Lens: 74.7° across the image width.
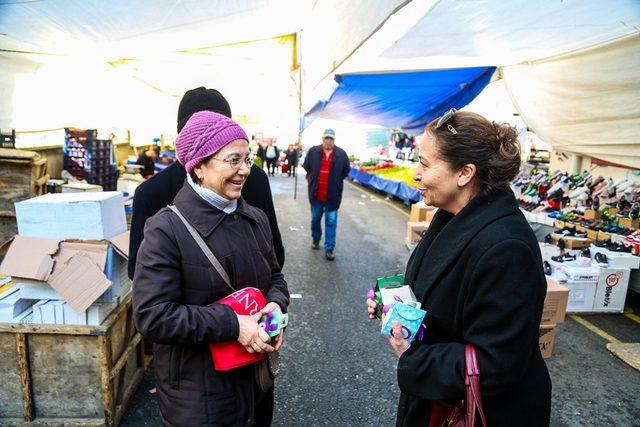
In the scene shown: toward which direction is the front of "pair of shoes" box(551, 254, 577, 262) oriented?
to the viewer's left

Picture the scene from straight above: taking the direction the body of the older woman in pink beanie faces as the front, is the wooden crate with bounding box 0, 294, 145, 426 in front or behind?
behind

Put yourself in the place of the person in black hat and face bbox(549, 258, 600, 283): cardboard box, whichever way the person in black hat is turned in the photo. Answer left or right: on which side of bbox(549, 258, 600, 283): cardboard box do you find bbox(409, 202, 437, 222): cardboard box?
left

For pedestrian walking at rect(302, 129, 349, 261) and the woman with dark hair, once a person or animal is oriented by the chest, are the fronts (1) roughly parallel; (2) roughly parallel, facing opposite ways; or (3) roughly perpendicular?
roughly perpendicular

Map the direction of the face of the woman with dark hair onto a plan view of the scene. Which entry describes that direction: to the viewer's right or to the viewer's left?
to the viewer's left

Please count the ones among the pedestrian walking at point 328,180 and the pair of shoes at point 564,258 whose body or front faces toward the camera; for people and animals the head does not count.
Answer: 1

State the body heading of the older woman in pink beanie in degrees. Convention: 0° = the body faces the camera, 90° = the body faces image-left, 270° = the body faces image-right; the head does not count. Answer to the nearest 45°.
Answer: approximately 315°

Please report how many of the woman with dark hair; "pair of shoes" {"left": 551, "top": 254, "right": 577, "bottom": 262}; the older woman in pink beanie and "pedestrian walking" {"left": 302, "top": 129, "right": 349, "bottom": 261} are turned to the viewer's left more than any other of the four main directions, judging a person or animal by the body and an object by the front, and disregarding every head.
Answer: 2

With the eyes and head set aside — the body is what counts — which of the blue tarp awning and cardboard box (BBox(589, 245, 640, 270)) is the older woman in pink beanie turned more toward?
the cardboard box

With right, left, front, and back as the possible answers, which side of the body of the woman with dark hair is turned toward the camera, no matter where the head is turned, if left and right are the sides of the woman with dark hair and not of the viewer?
left

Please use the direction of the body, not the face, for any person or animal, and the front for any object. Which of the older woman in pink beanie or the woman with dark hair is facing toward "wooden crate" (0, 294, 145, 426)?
the woman with dark hair

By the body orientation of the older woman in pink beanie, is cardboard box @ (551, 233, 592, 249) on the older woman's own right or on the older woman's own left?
on the older woman's own left
